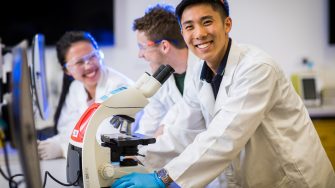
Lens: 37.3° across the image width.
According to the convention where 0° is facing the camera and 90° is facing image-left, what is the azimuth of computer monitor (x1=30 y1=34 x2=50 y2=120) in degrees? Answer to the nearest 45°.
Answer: approximately 270°

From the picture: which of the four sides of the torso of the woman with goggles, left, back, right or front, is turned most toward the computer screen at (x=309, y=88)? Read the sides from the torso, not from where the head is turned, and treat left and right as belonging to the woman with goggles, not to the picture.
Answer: left

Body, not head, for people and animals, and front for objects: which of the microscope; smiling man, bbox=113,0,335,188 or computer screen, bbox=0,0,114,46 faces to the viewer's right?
the microscope

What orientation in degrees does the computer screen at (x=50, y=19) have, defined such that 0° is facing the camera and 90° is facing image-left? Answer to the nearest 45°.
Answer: approximately 0°

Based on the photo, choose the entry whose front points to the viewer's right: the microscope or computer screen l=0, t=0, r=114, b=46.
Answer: the microscope

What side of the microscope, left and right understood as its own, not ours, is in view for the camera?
right

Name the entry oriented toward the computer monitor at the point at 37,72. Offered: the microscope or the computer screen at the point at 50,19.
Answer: the computer screen
